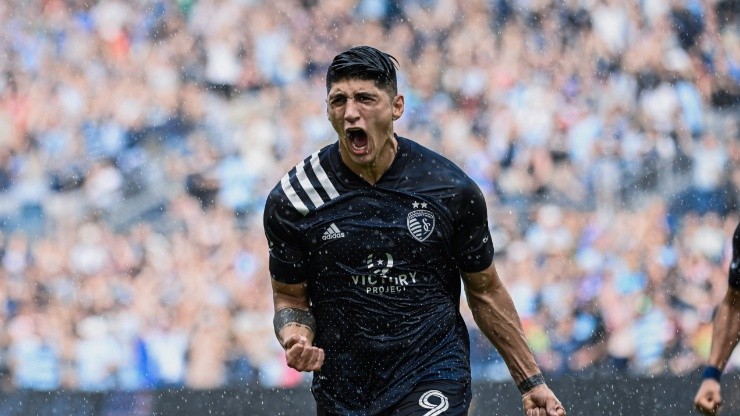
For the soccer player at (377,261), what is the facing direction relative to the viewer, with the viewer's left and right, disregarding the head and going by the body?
facing the viewer
